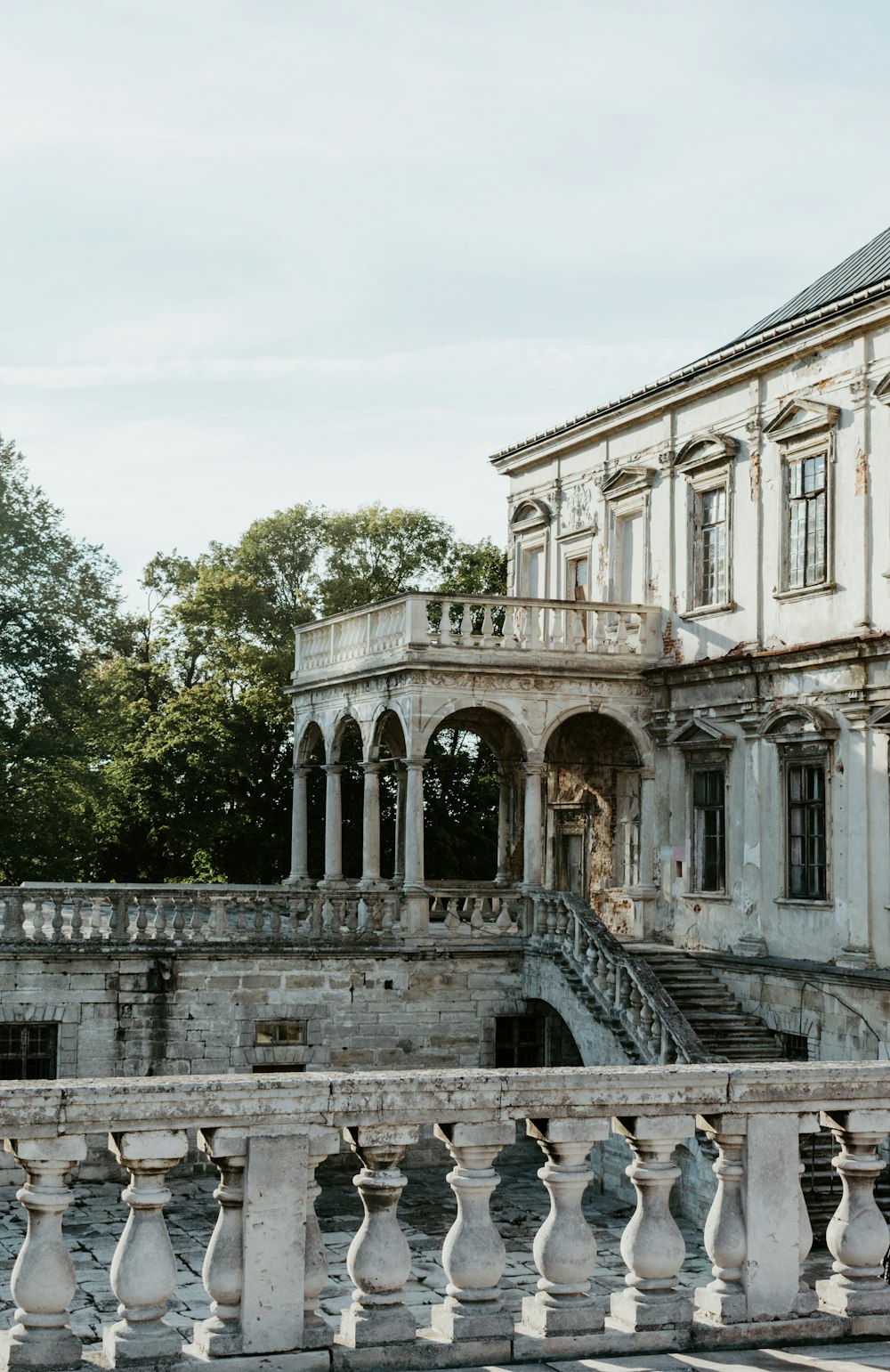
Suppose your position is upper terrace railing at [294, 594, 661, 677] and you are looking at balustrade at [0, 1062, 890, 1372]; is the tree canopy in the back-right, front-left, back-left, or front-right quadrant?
back-right

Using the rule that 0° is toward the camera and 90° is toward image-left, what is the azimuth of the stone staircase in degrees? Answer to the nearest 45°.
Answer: approximately 315°

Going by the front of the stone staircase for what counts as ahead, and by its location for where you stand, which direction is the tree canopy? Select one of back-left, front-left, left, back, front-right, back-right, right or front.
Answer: back

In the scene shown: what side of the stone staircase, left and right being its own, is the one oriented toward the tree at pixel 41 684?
back

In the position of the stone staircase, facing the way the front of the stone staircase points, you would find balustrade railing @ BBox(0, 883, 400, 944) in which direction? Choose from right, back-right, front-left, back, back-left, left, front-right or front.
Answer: back-right
